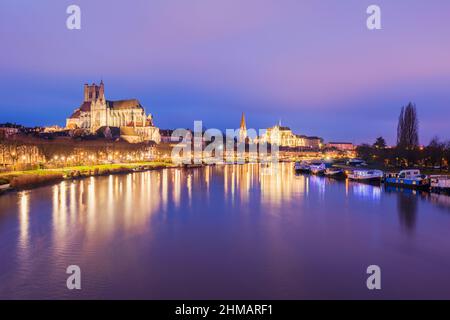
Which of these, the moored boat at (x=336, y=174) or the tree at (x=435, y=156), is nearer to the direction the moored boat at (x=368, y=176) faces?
the moored boat

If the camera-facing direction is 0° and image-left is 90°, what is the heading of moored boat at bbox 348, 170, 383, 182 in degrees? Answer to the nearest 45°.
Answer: approximately 90°

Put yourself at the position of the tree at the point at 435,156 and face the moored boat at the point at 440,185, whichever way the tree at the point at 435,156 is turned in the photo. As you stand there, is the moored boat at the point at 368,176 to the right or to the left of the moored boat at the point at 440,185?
right
